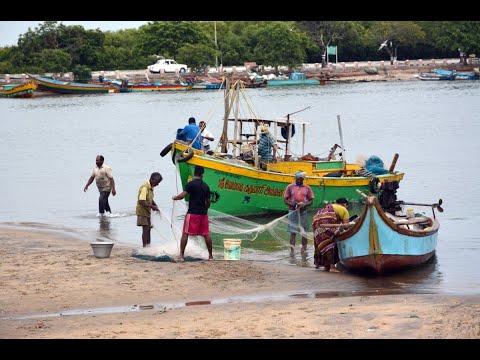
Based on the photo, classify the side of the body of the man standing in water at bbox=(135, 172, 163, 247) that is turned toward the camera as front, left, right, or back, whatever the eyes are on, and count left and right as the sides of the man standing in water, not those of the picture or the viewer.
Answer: right

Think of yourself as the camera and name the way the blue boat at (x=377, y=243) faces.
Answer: facing the viewer and to the left of the viewer

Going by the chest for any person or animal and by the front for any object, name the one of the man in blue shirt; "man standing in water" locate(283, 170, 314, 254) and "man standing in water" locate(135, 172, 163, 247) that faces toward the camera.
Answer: "man standing in water" locate(283, 170, 314, 254)

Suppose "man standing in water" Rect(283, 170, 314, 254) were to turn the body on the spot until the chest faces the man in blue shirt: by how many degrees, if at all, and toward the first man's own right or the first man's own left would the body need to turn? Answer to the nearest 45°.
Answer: approximately 135° to the first man's own right

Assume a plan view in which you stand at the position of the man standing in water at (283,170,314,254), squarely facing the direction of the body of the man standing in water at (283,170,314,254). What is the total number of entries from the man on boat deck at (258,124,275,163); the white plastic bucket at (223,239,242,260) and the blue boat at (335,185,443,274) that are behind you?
1

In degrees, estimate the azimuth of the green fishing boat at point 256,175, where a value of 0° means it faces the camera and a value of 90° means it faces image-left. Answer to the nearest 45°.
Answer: approximately 90°

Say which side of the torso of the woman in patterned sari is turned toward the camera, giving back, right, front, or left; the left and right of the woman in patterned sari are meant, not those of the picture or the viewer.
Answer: right

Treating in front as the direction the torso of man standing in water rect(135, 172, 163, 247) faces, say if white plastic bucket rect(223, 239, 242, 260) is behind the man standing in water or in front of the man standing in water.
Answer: in front

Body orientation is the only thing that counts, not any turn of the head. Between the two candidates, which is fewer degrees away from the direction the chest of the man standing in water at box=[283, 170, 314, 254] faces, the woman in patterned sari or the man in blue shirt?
the woman in patterned sari

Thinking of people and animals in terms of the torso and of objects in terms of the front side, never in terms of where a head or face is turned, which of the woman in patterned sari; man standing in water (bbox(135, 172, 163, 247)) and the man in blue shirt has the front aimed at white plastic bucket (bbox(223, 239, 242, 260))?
the man standing in water

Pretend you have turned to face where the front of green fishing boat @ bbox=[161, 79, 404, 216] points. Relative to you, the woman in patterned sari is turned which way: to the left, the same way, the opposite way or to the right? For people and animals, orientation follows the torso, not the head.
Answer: the opposite way

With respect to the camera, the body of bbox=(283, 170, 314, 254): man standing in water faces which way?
toward the camera

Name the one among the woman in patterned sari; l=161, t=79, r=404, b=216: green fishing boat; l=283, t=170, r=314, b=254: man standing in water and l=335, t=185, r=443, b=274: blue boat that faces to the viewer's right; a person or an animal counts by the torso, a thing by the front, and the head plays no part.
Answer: the woman in patterned sari

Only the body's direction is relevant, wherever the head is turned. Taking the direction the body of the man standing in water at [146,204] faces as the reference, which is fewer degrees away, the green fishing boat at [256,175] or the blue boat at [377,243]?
the blue boat
